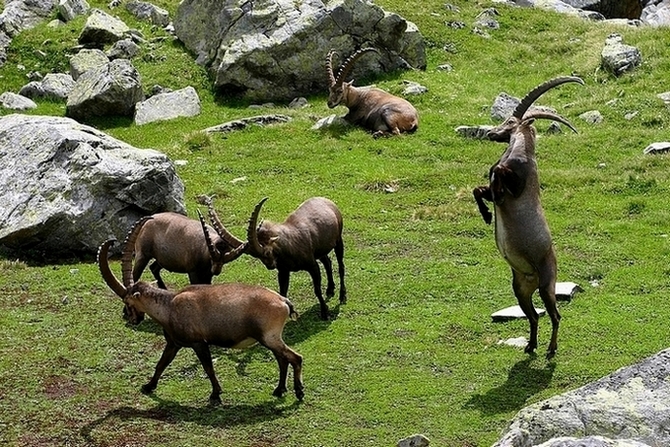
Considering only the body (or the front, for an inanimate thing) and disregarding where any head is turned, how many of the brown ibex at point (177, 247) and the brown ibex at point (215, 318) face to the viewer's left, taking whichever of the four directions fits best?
1

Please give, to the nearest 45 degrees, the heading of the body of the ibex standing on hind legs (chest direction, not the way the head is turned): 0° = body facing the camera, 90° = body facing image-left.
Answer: approximately 90°

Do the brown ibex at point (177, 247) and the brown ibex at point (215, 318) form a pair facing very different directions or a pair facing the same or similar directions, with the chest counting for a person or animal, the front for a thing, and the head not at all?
very different directions

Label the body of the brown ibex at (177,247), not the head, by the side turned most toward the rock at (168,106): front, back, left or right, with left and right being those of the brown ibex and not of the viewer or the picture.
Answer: left

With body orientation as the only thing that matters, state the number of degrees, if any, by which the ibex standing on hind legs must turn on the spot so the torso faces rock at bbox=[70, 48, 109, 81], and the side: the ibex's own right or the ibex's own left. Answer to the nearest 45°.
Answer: approximately 45° to the ibex's own right

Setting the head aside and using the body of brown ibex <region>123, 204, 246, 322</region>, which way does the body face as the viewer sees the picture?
to the viewer's right

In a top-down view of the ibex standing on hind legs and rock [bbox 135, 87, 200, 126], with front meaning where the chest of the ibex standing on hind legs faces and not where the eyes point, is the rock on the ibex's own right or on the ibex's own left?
on the ibex's own right

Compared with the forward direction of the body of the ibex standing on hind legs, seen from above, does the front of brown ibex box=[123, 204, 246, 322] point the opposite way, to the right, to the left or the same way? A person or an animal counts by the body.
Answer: the opposite way

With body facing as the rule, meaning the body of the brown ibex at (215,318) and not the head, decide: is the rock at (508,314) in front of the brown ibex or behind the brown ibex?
behind

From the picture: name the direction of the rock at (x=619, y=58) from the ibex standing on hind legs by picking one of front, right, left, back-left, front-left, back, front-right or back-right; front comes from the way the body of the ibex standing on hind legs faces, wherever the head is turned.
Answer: right

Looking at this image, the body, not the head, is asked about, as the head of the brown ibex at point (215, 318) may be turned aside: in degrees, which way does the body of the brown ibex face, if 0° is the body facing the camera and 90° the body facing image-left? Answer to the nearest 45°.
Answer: approximately 90°

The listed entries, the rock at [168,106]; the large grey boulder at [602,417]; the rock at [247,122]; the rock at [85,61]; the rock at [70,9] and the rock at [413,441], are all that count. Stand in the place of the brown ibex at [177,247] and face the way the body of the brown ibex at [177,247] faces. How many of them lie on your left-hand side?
4
